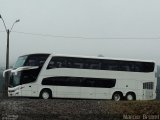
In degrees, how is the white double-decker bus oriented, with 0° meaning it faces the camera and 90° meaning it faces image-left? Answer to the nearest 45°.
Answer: approximately 90°
